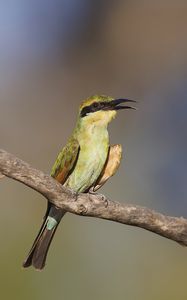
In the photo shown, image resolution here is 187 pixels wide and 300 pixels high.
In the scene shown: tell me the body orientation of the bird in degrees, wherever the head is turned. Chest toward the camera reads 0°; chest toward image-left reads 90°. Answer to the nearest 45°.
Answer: approximately 315°
